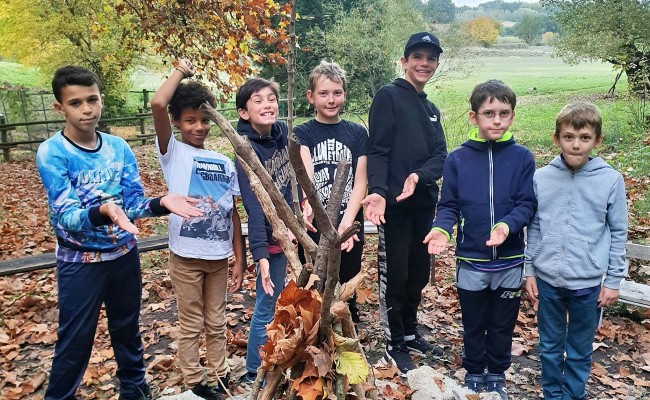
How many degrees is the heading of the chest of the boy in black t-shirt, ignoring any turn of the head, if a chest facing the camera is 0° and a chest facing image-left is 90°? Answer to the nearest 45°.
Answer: approximately 0°

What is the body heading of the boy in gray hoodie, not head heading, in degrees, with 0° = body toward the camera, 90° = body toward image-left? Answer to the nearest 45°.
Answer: approximately 0°

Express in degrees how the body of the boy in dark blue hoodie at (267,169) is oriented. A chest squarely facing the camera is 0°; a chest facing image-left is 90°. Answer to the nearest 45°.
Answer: approximately 315°

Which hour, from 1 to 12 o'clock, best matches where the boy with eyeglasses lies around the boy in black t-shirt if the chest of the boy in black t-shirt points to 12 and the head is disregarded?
The boy with eyeglasses is roughly at 10 o'clock from the boy in black t-shirt.

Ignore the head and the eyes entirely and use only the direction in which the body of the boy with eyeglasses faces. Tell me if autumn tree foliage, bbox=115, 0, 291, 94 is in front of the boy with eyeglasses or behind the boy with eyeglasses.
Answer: behind

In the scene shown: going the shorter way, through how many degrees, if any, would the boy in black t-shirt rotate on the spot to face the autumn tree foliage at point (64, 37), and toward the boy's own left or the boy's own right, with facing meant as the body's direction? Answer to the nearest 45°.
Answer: approximately 135° to the boy's own right
